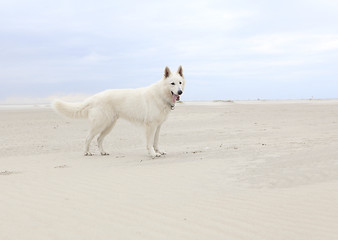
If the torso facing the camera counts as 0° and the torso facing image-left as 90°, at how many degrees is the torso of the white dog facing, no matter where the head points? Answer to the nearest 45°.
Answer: approximately 270°
